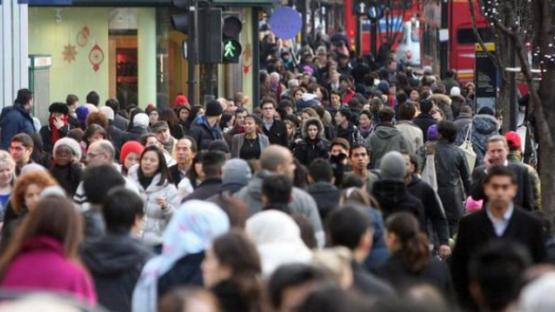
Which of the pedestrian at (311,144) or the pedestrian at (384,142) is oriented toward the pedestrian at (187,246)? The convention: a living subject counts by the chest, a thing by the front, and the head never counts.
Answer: the pedestrian at (311,144)

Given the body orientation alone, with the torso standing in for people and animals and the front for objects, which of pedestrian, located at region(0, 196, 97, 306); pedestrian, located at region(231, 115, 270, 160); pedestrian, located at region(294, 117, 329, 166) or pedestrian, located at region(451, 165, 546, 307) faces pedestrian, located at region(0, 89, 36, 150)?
pedestrian, located at region(0, 196, 97, 306)

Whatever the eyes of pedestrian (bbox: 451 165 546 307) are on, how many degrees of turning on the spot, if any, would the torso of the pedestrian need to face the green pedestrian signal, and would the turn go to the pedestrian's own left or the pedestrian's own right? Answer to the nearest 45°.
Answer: approximately 180°

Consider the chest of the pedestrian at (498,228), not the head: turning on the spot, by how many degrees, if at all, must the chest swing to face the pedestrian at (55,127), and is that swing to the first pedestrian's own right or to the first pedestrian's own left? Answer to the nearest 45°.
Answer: approximately 135° to the first pedestrian's own right

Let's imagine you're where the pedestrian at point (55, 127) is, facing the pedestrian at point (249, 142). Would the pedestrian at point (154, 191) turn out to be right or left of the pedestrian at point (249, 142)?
right

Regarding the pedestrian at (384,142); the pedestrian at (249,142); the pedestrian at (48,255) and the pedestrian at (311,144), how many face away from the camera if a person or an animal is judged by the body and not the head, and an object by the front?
2

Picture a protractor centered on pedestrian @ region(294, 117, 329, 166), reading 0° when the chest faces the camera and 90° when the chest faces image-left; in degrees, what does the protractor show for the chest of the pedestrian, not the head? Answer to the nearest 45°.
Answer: approximately 0°

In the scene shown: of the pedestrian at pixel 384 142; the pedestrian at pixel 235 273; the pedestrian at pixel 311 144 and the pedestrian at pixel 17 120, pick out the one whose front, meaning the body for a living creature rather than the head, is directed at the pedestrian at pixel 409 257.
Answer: the pedestrian at pixel 311 144

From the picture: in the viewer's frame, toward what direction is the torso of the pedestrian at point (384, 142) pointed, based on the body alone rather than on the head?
away from the camera

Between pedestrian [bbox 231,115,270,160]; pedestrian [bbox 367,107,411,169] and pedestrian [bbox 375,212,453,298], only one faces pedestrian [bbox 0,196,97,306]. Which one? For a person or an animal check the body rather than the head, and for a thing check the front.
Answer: pedestrian [bbox 231,115,270,160]
